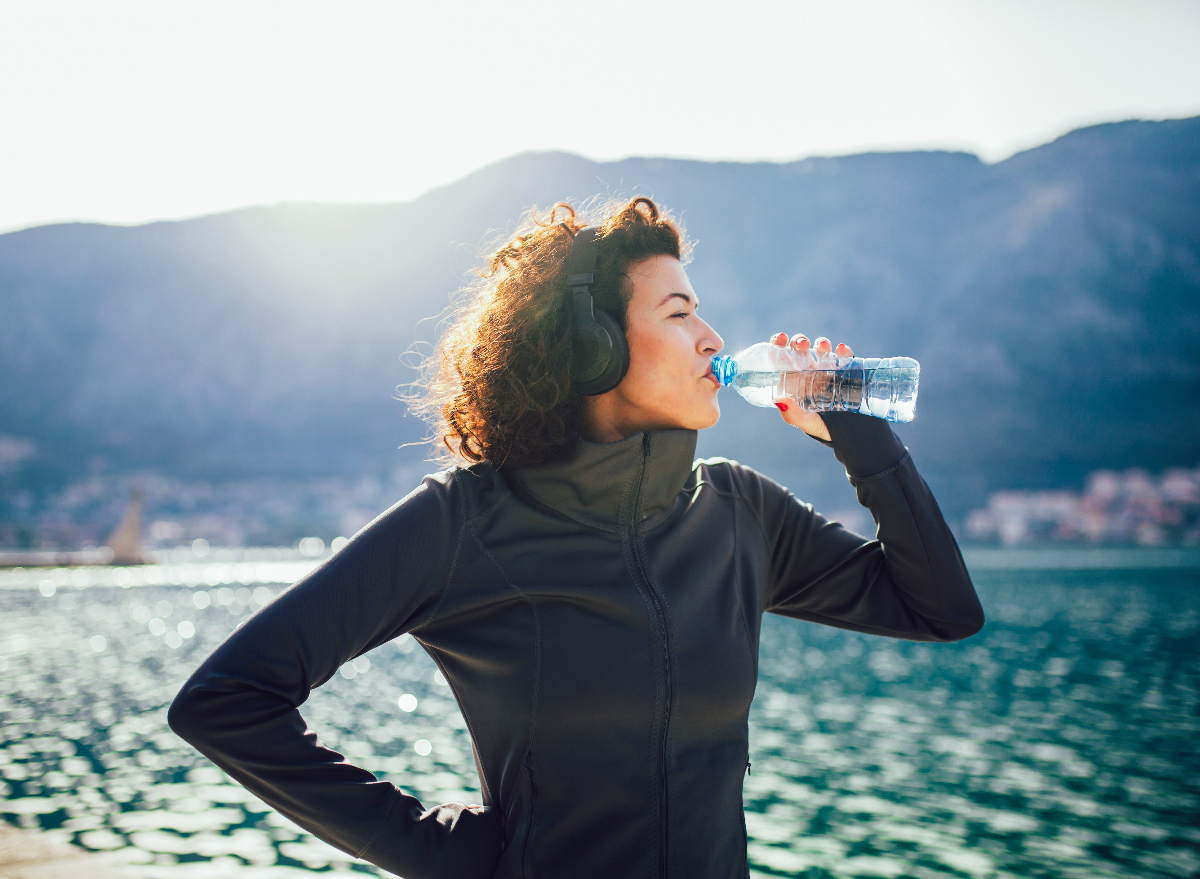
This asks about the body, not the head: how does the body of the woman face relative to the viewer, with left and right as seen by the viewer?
facing the viewer and to the right of the viewer

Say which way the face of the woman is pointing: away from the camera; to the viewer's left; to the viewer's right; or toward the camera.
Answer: to the viewer's right
